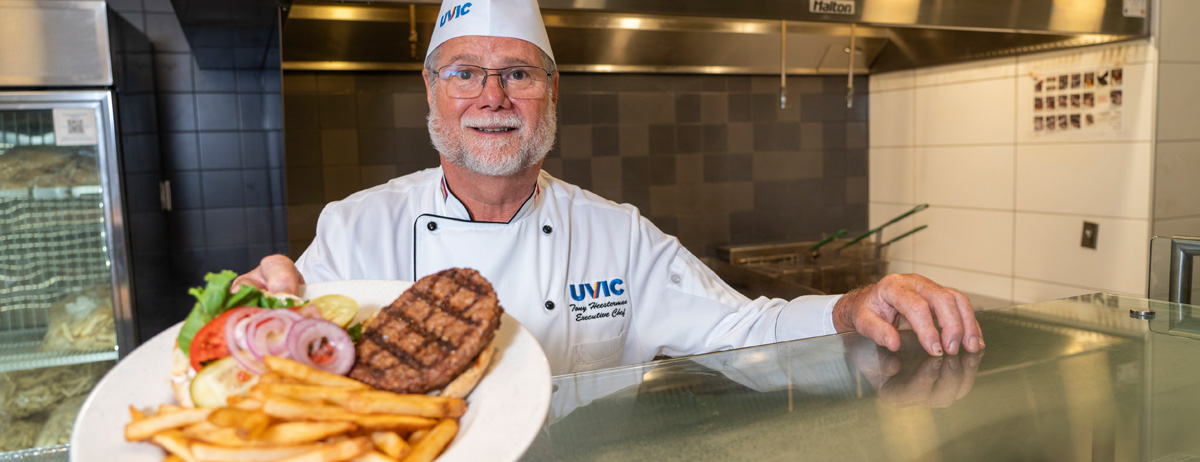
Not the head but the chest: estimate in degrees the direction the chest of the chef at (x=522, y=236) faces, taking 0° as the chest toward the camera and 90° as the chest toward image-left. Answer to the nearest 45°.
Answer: approximately 0°

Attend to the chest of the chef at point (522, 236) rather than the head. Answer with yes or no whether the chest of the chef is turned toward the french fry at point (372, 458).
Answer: yes

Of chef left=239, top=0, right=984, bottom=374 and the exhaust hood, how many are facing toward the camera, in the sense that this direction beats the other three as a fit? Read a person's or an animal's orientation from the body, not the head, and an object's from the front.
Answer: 2

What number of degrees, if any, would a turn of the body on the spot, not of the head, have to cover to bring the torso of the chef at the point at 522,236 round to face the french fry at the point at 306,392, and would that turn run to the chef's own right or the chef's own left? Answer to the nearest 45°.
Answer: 0° — they already face it

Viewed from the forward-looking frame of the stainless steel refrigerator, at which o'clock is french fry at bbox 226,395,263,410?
The french fry is roughly at 12 o'clock from the stainless steel refrigerator.

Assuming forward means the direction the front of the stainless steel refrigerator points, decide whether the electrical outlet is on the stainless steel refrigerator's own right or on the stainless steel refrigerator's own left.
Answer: on the stainless steel refrigerator's own left
